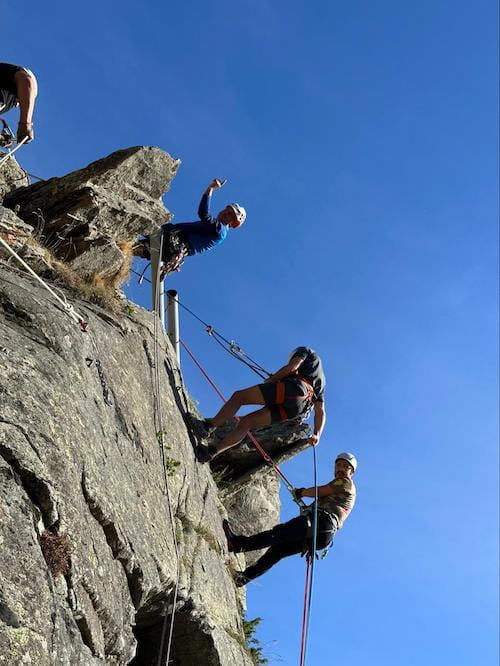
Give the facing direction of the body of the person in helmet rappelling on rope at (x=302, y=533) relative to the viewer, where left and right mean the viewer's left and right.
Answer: facing to the left of the viewer

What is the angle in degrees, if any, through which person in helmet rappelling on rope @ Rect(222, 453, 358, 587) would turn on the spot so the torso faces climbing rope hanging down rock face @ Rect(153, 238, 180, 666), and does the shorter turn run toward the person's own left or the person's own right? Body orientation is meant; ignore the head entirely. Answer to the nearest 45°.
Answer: approximately 45° to the person's own left

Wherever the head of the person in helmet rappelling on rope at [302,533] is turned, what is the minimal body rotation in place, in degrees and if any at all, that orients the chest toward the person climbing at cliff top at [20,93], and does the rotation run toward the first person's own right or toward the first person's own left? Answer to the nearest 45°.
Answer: approximately 45° to the first person's own left

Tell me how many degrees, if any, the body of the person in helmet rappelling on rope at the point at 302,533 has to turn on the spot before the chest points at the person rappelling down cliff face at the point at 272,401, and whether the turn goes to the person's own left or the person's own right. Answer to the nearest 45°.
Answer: approximately 45° to the person's own left
